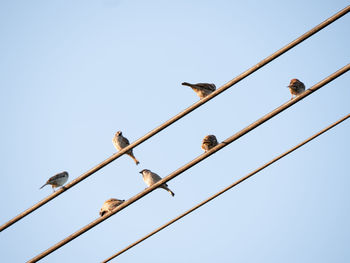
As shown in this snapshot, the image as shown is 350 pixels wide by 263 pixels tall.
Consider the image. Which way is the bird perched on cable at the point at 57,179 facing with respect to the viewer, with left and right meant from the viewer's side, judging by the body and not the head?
facing to the right of the viewer

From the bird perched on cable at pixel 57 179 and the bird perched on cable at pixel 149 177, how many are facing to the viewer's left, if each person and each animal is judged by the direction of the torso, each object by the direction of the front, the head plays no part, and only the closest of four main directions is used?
1

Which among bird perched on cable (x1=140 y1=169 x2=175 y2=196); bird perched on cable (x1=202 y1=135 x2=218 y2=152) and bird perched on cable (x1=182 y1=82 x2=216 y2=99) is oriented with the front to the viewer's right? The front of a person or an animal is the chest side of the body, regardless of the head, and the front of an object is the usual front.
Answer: bird perched on cable (x1=182 y1=82 x2=216 y2=99)

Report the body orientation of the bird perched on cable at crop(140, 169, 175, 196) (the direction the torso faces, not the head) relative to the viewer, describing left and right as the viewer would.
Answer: facing to the left of the viewer

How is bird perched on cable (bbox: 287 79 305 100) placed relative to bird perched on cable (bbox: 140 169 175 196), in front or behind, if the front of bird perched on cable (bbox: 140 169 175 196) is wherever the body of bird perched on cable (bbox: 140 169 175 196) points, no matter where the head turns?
behind

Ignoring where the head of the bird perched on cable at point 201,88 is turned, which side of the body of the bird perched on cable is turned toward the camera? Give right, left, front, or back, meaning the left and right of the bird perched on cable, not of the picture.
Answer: right
